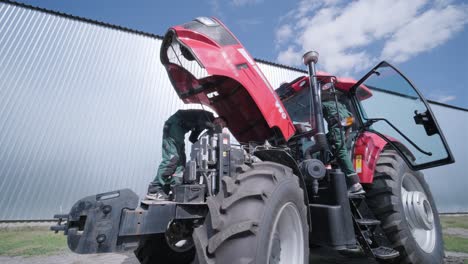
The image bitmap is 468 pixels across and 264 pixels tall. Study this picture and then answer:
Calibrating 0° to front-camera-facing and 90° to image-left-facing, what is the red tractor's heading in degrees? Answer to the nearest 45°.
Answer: approximately 45°

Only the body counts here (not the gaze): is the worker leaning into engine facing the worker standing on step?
yes

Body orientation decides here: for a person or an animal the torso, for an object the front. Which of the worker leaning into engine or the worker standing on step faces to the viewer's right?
the worker leaning into engine

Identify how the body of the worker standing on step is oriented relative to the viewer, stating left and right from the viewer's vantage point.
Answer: facing away from the viewer and to the left of the viewer

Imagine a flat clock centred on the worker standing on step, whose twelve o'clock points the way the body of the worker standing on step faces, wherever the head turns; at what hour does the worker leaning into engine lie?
The worker leaning into engine is roughly at 9 o'clock from the worker standing on step.

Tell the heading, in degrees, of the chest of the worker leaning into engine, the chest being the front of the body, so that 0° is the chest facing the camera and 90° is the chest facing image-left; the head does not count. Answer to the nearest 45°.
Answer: approximately 270°

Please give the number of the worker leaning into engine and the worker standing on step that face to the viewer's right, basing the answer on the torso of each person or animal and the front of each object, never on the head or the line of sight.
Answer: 1
